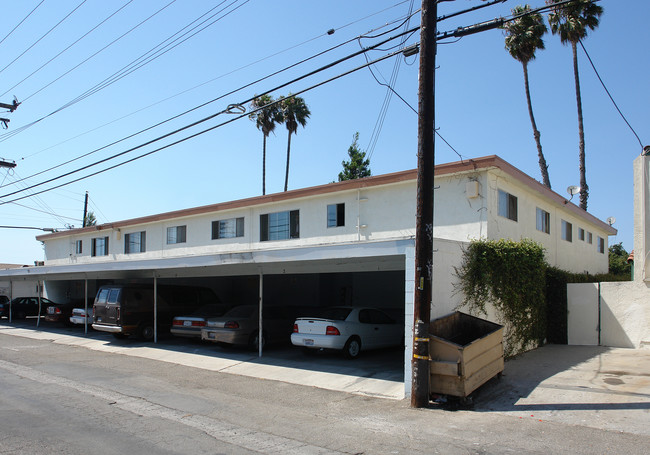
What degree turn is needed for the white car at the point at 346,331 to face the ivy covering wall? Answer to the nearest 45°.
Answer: approximately 45° to its right

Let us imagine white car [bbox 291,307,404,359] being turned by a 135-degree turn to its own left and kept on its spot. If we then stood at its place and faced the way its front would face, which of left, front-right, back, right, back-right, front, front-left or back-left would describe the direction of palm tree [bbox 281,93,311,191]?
right

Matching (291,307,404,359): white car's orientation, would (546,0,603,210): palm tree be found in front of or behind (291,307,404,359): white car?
in front

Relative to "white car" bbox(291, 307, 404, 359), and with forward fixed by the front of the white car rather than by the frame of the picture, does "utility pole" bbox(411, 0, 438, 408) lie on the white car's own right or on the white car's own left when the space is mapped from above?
on the white car's own right

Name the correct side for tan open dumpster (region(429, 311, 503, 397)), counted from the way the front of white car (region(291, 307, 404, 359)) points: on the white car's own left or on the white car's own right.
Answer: on the white car's own right

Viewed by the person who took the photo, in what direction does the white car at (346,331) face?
facing away from the viewer and to the right of the viewer

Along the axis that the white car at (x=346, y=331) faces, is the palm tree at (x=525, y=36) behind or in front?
in front
